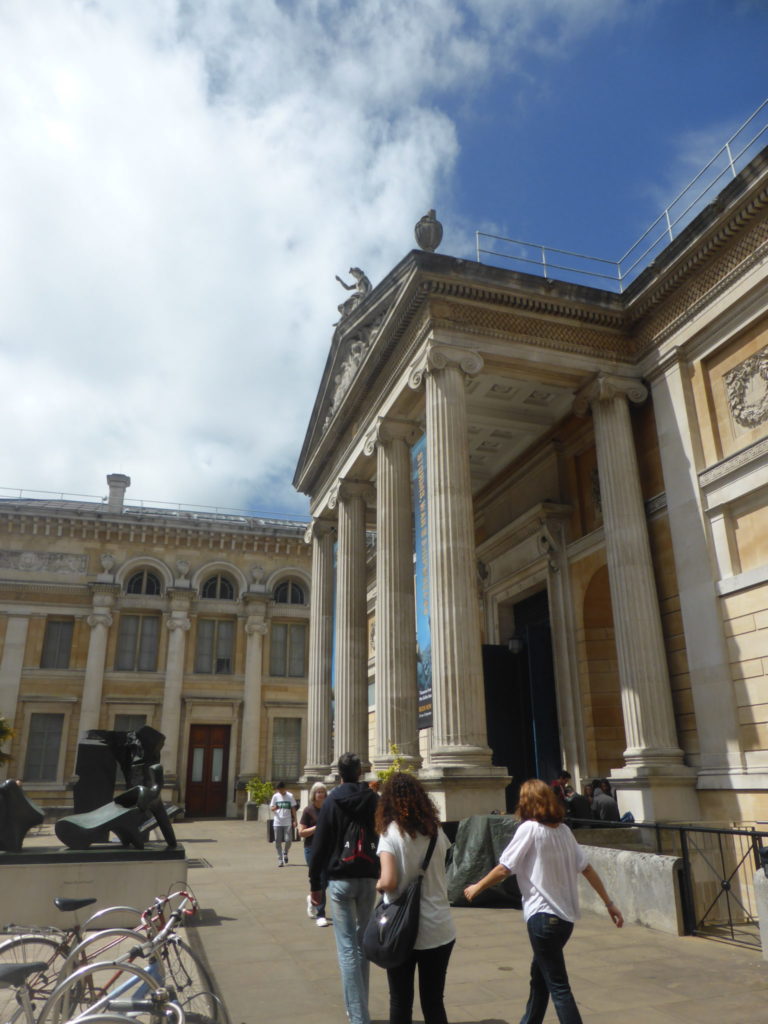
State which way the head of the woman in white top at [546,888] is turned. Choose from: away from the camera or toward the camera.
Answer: away from the camera

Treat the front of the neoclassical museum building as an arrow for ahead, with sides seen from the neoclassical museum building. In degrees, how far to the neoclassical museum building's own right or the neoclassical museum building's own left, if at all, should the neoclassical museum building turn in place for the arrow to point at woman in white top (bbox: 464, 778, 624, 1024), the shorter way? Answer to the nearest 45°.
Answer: approximately 45° to the neoclassical museum building's own left

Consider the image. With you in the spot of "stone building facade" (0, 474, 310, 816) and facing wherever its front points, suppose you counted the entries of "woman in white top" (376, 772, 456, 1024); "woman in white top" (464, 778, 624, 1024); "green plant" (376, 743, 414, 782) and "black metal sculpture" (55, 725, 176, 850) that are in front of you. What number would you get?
4

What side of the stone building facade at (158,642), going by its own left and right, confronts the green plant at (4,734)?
right

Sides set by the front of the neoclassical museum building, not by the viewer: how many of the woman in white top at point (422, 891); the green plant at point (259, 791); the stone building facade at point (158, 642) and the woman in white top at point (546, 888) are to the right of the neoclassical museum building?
2

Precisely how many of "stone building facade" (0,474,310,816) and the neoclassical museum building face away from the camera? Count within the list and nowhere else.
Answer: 0

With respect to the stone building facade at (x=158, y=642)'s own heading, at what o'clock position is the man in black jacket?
The man in black jacket is roughly at 12 o'clock from the stone building facade.

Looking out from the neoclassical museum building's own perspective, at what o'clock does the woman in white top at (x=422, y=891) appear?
The woman in white top is roughly at 11 o'clock from the neoclassical museum building.

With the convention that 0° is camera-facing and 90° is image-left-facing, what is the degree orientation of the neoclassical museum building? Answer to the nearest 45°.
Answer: approximately 45°

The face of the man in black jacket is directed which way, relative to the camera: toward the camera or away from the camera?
away from the camera

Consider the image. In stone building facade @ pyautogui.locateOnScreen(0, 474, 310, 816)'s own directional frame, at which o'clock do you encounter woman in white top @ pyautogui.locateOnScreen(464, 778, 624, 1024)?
The woman in white top is roughly at 12 o'clock from the stone building facade.

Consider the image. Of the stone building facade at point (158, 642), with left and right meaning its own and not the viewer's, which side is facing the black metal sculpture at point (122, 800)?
front

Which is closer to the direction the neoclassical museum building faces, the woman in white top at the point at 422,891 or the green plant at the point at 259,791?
the woman in white top

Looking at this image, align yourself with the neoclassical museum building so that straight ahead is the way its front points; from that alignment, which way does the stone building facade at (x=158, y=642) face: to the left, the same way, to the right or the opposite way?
to the left

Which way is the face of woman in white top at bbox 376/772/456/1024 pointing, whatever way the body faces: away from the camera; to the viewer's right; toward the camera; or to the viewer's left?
away from the camera

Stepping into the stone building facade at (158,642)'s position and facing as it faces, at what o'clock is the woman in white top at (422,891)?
The woman in white top is roughly at 12 o'clock from the stone building facade.
